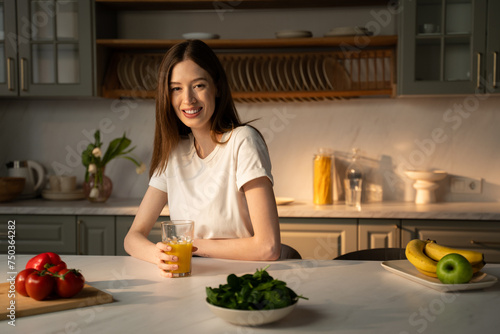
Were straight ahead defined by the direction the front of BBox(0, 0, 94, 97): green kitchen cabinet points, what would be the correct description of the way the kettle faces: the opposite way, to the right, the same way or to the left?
to the right

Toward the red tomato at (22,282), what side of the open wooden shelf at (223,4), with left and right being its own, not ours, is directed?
front

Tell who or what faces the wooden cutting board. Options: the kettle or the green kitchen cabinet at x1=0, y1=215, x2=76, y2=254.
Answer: the green kitchen cabinet

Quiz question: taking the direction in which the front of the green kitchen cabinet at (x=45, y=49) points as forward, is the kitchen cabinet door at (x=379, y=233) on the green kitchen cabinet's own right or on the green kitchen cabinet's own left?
on the green kitchen cabinet's own left

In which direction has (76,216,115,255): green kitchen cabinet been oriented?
toward the camera

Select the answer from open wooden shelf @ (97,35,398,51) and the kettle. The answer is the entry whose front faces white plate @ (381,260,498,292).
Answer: the open wooden shelf

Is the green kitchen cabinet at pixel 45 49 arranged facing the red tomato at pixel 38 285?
yes

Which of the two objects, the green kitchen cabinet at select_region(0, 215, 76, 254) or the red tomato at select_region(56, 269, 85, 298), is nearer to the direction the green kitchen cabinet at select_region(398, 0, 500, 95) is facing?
the red tomato

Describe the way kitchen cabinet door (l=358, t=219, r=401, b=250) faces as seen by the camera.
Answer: facing the viewer

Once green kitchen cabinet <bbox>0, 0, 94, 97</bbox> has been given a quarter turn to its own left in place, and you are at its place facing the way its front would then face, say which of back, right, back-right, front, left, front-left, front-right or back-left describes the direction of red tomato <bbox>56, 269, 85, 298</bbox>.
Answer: right

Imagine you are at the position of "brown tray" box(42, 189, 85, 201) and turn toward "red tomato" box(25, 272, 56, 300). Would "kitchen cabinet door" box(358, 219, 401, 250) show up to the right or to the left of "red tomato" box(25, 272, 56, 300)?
left

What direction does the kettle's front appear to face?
to the viewer's left

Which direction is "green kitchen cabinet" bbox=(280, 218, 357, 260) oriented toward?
toward the camera

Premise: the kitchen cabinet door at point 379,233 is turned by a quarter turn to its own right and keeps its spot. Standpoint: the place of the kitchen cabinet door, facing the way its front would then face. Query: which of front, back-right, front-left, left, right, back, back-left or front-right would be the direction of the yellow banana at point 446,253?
left

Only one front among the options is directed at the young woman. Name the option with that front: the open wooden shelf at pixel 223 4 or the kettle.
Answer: the open wooden shelf
